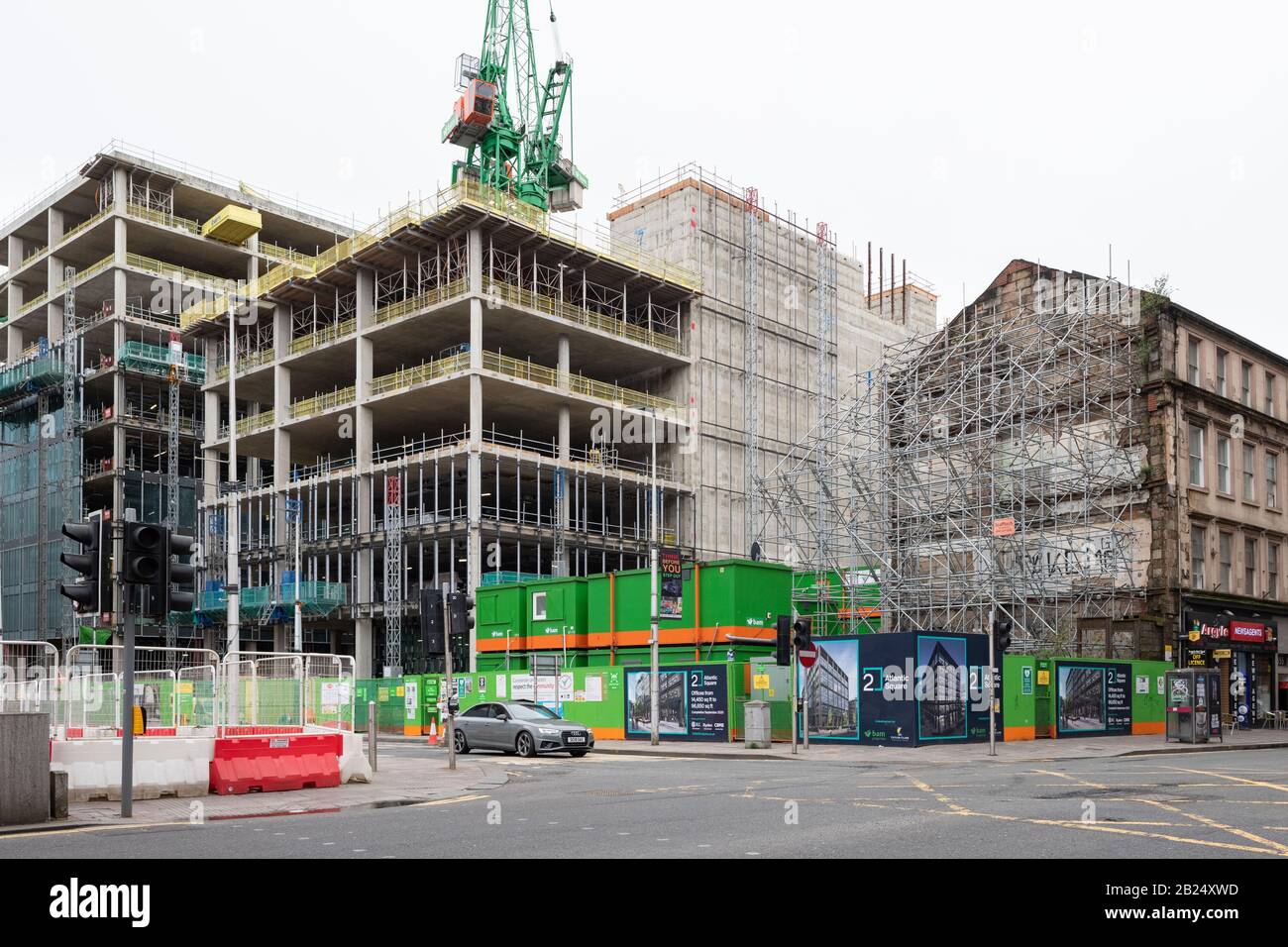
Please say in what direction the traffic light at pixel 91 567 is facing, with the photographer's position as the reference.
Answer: facing to the left of the viewer

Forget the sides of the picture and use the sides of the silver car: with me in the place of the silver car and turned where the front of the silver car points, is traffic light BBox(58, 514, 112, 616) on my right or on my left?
on my right

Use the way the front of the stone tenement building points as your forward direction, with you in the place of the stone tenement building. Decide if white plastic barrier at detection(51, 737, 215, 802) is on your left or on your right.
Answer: on your right

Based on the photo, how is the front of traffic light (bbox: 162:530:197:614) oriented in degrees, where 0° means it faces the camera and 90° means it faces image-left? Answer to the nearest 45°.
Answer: approximately 270°

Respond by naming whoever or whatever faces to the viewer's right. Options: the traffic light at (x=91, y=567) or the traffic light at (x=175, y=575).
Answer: the traffic light at (x=175, y=575)
